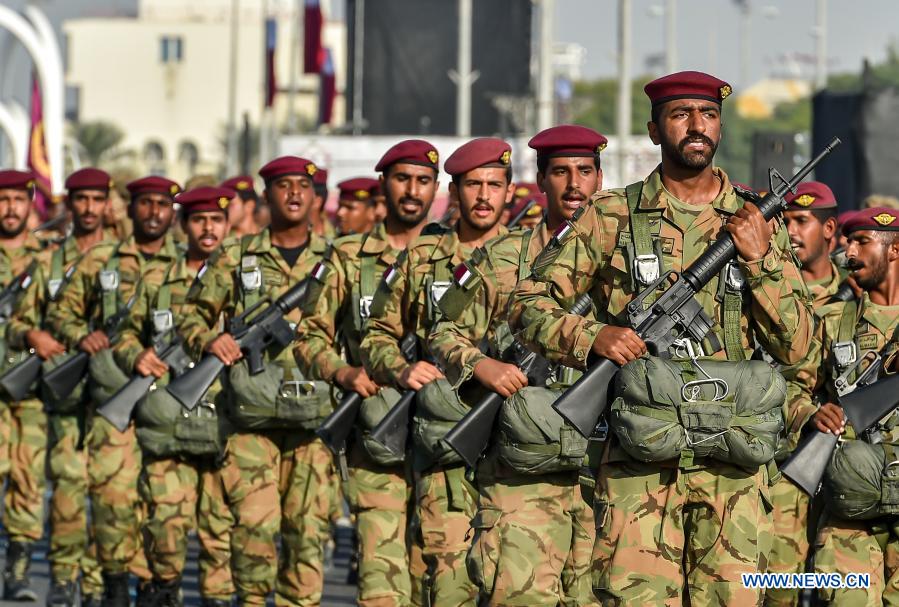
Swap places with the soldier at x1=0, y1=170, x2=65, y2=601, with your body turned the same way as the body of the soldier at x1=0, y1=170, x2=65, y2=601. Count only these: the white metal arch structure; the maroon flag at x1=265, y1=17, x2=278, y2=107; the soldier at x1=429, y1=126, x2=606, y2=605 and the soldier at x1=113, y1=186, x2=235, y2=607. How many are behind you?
2

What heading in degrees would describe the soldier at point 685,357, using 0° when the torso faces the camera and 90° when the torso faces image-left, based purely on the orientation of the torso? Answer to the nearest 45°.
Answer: approximately 0°

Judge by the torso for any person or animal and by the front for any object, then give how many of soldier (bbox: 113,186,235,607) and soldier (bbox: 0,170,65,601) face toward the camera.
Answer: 2

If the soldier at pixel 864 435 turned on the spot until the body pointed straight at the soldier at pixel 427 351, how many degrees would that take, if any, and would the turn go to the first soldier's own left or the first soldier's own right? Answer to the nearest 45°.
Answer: approximately 45° to the first soldier's own right

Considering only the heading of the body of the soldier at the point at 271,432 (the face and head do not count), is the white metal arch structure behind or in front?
behind

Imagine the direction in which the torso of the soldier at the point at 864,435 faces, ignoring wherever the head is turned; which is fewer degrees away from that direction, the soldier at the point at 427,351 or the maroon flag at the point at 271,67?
the soldier

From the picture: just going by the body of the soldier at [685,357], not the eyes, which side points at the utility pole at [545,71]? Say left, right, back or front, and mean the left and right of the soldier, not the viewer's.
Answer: back

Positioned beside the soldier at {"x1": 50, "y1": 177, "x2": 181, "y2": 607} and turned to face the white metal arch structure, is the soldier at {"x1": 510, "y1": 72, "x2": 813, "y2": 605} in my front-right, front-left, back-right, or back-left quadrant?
back-right

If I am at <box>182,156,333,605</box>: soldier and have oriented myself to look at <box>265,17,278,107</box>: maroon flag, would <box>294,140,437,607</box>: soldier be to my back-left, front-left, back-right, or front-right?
back-right
